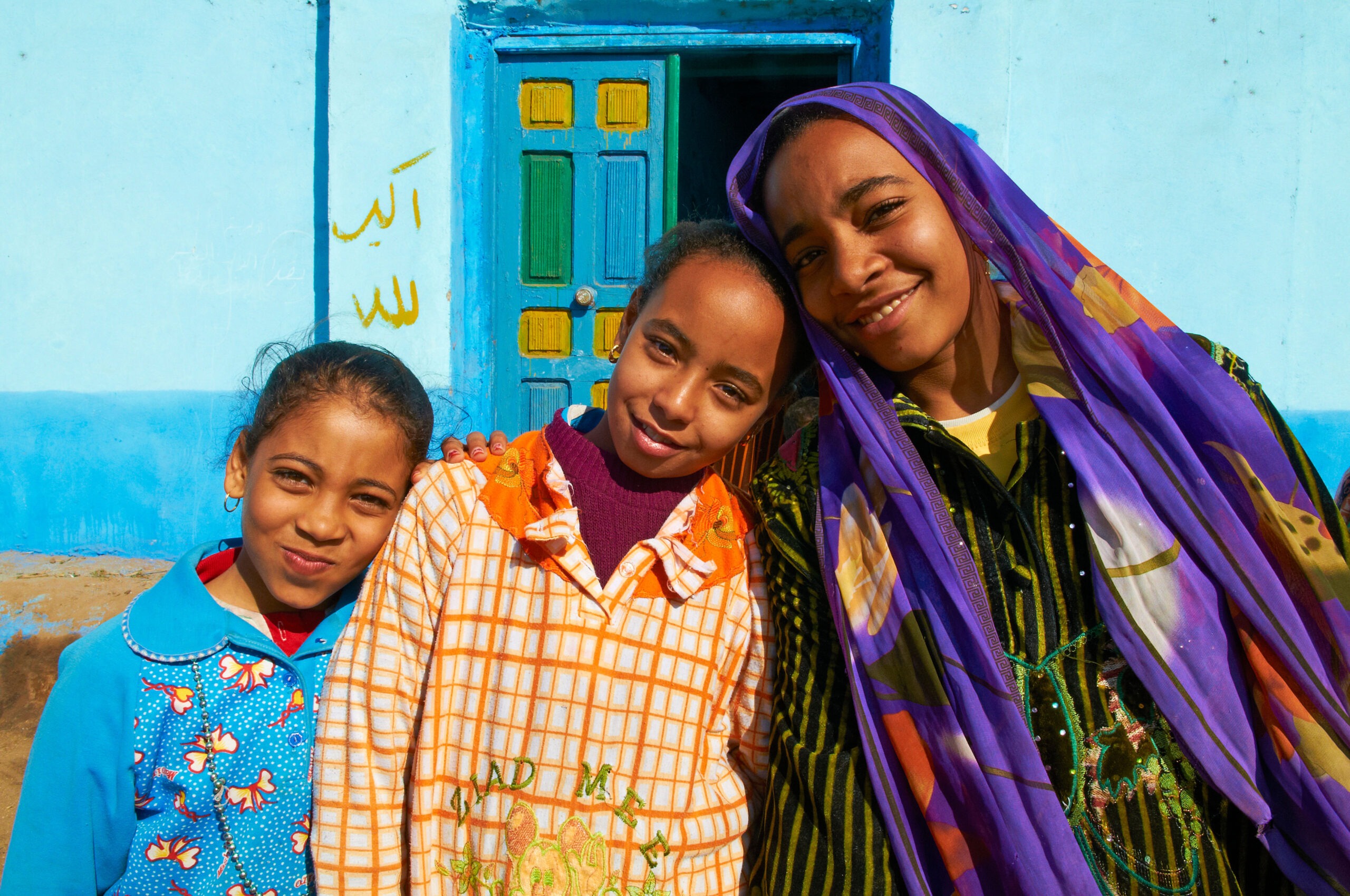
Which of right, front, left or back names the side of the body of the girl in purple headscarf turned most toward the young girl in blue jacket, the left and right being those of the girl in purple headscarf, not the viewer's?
right

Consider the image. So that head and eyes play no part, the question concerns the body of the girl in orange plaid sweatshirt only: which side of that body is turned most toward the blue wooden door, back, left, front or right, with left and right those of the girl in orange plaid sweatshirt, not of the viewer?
back

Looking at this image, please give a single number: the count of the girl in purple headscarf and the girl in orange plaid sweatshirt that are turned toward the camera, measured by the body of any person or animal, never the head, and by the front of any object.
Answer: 2

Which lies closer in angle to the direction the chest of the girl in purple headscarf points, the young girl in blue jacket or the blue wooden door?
the young girl in blue jacket

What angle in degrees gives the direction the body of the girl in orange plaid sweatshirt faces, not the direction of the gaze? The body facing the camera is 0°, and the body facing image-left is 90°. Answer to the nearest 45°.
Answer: approximately 0°
